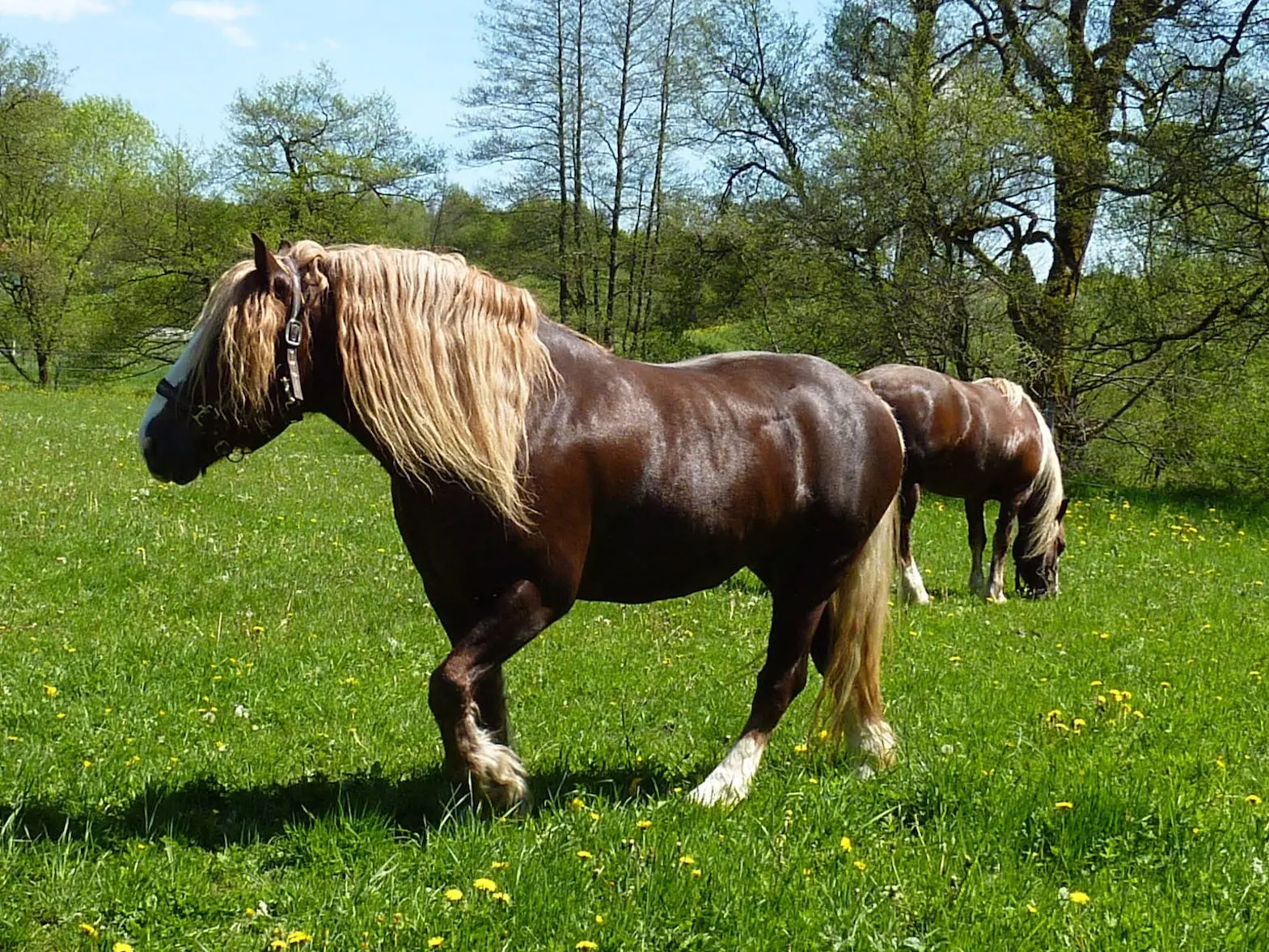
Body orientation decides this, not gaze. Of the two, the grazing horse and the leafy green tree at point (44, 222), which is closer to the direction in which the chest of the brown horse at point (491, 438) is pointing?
the leafy green tree

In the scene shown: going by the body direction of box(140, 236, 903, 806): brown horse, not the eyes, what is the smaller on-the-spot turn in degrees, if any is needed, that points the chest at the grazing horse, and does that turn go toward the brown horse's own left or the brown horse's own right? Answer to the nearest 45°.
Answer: approximately 135° to the brown horse's own right

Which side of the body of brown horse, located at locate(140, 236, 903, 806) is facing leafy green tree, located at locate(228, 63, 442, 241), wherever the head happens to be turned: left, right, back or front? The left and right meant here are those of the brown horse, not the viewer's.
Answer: right

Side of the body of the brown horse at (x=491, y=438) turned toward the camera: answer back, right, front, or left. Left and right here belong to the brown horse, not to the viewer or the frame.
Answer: left

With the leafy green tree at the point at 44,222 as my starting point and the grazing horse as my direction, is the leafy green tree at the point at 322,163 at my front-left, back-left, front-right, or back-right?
front-left
